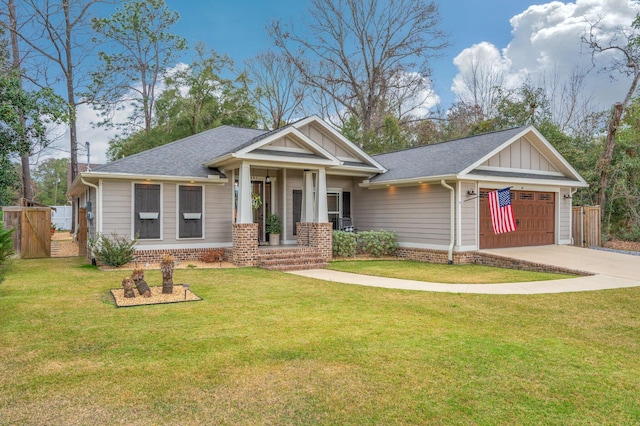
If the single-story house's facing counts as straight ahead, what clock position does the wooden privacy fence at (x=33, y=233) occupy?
The wooden privacy fence is roughly at 3 o'clock from the single-story house.

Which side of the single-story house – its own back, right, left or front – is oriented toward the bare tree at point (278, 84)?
back

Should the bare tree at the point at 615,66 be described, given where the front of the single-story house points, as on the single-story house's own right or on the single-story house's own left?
on the single-story house's own left

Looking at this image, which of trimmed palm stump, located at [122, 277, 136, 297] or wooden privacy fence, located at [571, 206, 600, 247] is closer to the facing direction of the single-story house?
the trimmed palm stump

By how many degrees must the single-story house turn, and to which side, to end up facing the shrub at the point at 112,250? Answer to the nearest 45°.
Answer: approximately 45° to its right

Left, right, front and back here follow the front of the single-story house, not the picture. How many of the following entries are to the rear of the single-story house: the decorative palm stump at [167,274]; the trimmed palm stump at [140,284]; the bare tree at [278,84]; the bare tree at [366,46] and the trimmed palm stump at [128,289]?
2

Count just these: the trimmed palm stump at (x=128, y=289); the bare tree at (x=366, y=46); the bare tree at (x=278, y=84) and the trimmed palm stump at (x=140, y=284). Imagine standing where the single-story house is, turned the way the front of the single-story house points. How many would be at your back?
2

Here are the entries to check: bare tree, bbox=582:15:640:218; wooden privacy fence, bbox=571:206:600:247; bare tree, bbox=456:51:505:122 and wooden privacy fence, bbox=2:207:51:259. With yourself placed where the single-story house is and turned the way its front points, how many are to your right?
1

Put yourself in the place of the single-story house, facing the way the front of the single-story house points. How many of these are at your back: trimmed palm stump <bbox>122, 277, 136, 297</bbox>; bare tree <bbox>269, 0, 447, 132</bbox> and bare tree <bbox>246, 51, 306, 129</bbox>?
2

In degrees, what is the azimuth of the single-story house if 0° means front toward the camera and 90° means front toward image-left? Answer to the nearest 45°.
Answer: approximately 0°

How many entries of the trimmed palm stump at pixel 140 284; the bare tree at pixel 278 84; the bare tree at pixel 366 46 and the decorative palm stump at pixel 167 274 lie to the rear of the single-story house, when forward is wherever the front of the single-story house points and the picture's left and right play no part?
2

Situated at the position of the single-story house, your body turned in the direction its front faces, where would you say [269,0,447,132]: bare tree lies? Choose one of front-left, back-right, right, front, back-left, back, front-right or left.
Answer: back

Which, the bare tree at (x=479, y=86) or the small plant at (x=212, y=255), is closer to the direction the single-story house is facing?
the small plant

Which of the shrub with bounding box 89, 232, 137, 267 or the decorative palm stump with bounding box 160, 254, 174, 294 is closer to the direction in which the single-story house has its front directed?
the decorative palm stump

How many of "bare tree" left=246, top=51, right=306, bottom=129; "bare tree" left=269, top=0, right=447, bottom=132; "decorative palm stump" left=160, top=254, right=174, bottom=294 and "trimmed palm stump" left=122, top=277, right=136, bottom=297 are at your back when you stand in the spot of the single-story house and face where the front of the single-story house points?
2

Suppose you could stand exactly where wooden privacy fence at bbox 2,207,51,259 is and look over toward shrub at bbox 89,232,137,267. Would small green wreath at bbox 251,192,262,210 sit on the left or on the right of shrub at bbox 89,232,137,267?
left
